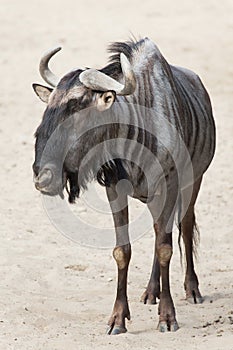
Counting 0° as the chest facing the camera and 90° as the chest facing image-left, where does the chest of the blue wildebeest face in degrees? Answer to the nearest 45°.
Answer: approximately 45°
